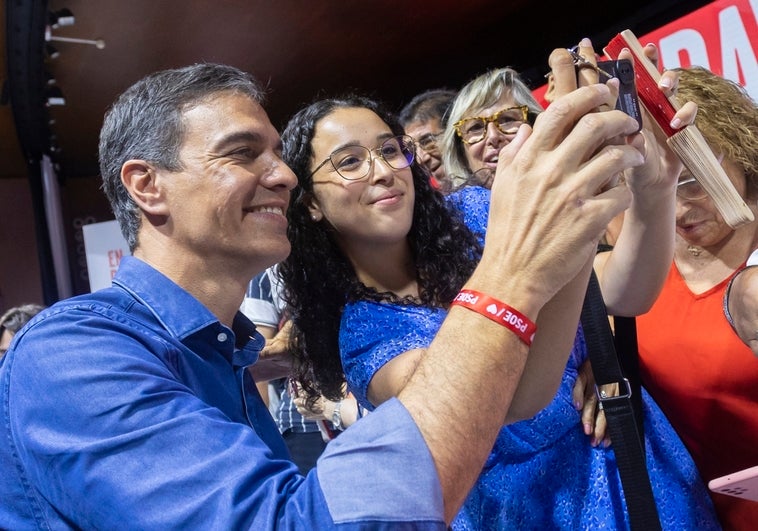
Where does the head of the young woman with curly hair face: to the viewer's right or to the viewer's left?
to the viewer's right

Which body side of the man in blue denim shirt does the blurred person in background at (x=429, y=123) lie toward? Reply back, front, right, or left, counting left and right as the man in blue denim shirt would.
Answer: left

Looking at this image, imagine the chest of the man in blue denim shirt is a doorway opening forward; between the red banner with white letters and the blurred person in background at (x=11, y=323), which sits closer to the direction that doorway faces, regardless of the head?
the red banner with white letters

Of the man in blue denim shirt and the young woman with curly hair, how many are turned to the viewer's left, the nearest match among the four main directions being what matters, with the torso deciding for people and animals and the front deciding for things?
0

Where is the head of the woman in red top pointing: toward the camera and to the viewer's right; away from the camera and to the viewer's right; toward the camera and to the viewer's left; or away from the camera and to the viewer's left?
toward the camera and to the viewer's left

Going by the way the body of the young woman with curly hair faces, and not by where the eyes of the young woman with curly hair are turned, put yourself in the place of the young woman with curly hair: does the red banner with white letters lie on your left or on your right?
on your left

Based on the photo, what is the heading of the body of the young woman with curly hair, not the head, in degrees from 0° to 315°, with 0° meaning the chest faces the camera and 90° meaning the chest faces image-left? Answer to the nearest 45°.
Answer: approximately 315°

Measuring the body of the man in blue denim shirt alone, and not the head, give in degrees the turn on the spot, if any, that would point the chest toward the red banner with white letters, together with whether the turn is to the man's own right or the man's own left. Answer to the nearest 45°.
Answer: approximately 45° to the man's own left

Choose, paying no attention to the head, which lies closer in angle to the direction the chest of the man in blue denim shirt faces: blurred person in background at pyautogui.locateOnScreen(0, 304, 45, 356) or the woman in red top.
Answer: the woman in red top

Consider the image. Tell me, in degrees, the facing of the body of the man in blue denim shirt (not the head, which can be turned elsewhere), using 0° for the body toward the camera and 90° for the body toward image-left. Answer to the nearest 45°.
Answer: approximately 270°
